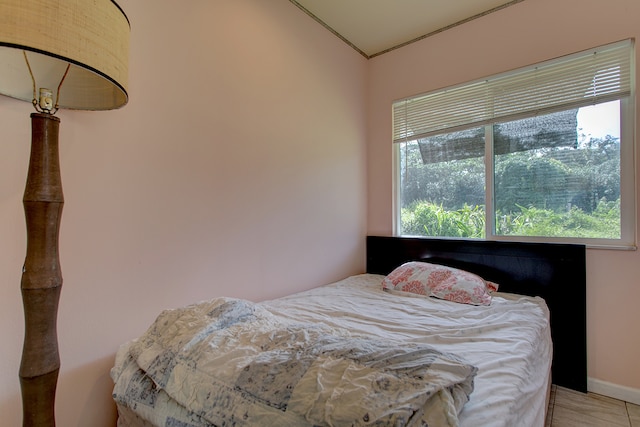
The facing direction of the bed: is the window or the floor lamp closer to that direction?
the floor lamp

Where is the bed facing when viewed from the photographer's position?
facing the viewer and to the left of the viewer

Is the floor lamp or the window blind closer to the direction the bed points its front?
the floor lamp

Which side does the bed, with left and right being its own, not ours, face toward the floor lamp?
front

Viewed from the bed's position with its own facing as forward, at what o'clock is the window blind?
The window blind is roughly at 6 o'clock from the bed.

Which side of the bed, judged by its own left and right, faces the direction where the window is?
back

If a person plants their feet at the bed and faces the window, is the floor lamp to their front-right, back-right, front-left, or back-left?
back-left
